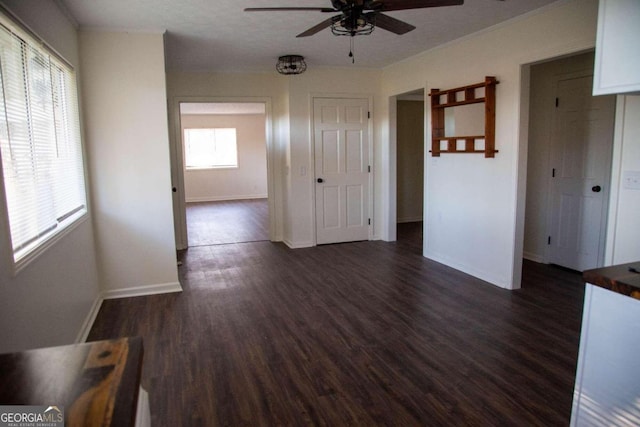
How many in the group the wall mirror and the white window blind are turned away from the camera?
0

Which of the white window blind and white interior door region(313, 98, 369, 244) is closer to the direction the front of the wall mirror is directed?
the white window blind

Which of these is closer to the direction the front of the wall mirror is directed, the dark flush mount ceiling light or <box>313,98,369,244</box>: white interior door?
the dark flush mount ceiling light

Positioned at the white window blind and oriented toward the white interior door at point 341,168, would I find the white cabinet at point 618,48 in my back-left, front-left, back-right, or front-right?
front-right

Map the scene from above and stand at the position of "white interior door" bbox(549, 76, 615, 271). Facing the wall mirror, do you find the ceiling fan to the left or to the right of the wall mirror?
left

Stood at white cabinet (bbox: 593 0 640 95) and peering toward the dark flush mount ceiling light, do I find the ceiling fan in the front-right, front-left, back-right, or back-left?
front-left

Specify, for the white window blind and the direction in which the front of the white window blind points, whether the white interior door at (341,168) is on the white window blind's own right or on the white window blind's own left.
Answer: on the white window blind's own left

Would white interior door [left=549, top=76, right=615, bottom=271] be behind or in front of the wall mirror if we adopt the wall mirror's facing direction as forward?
behind

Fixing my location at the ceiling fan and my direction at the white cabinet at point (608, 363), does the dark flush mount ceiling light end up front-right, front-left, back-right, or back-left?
back-left

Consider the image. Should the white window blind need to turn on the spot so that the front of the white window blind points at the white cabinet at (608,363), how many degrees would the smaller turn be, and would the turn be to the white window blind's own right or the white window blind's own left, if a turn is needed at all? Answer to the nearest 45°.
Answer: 0° — it already faces it

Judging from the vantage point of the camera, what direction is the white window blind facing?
facing the viewer and to the right of the viewer

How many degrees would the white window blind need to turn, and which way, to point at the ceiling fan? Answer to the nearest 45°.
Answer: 0° — it already faces it

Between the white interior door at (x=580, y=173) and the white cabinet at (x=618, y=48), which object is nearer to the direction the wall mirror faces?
the white cabinet

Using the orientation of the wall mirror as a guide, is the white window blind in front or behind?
in front

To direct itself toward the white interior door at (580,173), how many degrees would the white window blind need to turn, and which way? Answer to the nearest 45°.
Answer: approximately 45° to its left

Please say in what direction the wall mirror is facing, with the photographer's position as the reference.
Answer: facing the viewer and to the left of the viewer
